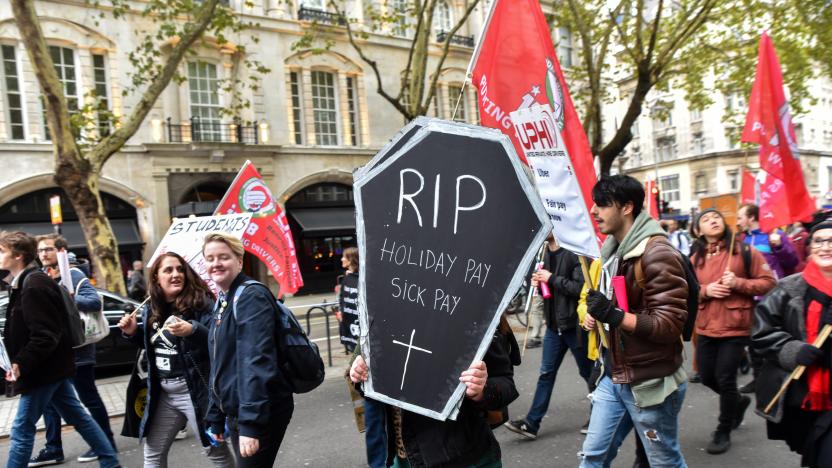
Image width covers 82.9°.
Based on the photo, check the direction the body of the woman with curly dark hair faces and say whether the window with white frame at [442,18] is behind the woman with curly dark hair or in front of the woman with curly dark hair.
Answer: behind

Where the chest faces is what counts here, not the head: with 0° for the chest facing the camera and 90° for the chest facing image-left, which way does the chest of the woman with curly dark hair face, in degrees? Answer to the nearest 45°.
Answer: approximately 45°

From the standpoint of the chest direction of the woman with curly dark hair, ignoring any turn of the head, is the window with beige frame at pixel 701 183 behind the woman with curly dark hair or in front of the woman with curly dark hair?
behind

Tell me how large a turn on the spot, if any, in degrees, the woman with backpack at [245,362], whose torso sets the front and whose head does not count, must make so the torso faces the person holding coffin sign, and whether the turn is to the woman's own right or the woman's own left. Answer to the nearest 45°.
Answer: approximately 90° to the woman's own left

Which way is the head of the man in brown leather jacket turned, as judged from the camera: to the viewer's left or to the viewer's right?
to the viewer's left

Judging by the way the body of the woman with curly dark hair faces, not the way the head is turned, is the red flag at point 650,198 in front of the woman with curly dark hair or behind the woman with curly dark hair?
behind

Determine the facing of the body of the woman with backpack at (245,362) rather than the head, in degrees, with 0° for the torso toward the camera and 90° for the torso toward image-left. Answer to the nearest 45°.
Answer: approximately 45°

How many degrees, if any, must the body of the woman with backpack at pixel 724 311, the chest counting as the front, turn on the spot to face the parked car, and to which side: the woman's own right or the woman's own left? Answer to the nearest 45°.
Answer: approximately 45° to the woman's own right

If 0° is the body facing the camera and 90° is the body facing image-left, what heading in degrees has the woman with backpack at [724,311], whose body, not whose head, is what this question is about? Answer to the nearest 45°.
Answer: approximately 45°
